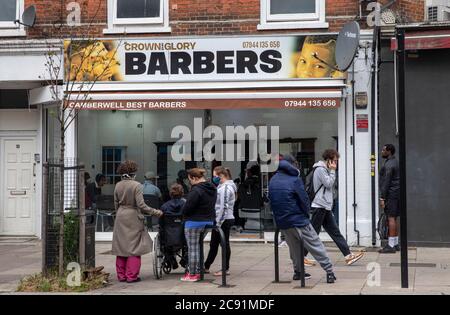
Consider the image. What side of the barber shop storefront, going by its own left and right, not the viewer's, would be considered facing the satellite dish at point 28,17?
right

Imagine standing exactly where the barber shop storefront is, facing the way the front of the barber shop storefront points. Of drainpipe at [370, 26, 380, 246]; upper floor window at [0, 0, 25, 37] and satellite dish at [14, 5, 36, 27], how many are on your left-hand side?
1

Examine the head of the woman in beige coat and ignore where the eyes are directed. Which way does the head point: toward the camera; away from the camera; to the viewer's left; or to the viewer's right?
away from the camera

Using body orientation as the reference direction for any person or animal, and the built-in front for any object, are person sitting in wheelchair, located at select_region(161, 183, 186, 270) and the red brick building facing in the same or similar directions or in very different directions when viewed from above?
very different directions

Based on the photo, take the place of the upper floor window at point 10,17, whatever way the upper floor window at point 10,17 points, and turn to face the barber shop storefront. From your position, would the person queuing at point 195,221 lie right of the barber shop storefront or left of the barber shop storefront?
right

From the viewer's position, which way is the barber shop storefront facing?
facing the viewer

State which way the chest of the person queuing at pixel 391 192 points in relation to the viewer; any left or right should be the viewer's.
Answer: facing to the left of the viewer

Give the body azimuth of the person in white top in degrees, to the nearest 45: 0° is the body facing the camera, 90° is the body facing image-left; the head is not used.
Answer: approximately 90°

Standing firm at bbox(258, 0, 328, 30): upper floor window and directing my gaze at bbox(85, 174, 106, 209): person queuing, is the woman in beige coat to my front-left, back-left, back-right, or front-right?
front-left

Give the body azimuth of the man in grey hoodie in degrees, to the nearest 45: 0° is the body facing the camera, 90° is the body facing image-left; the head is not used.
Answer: approximately 270°

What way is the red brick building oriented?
toward the camera
